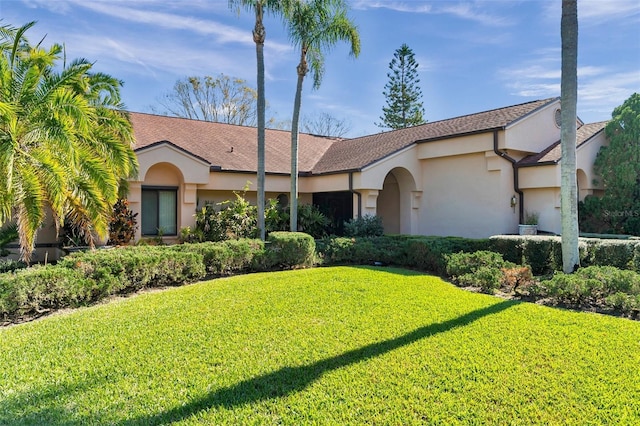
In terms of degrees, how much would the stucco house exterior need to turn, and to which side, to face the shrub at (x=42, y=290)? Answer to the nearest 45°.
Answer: approximately 45° to its right

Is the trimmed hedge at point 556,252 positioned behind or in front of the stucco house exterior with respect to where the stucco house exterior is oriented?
in front

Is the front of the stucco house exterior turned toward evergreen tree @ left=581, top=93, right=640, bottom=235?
no

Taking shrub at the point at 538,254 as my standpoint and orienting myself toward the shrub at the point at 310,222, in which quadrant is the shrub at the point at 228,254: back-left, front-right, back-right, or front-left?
front-left

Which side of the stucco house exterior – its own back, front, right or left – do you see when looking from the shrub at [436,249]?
front

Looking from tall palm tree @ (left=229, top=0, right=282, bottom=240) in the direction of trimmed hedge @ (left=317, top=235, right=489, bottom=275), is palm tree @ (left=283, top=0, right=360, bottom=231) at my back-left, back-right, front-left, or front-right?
front-left

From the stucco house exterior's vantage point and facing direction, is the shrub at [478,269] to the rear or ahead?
ahead

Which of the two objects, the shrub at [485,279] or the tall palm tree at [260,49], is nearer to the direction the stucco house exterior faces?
the shrub

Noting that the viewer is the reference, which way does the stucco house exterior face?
facing the viewer

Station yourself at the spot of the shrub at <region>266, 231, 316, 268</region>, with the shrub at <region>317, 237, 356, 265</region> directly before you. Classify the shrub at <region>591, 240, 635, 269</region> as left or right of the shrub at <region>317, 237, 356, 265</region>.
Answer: right
